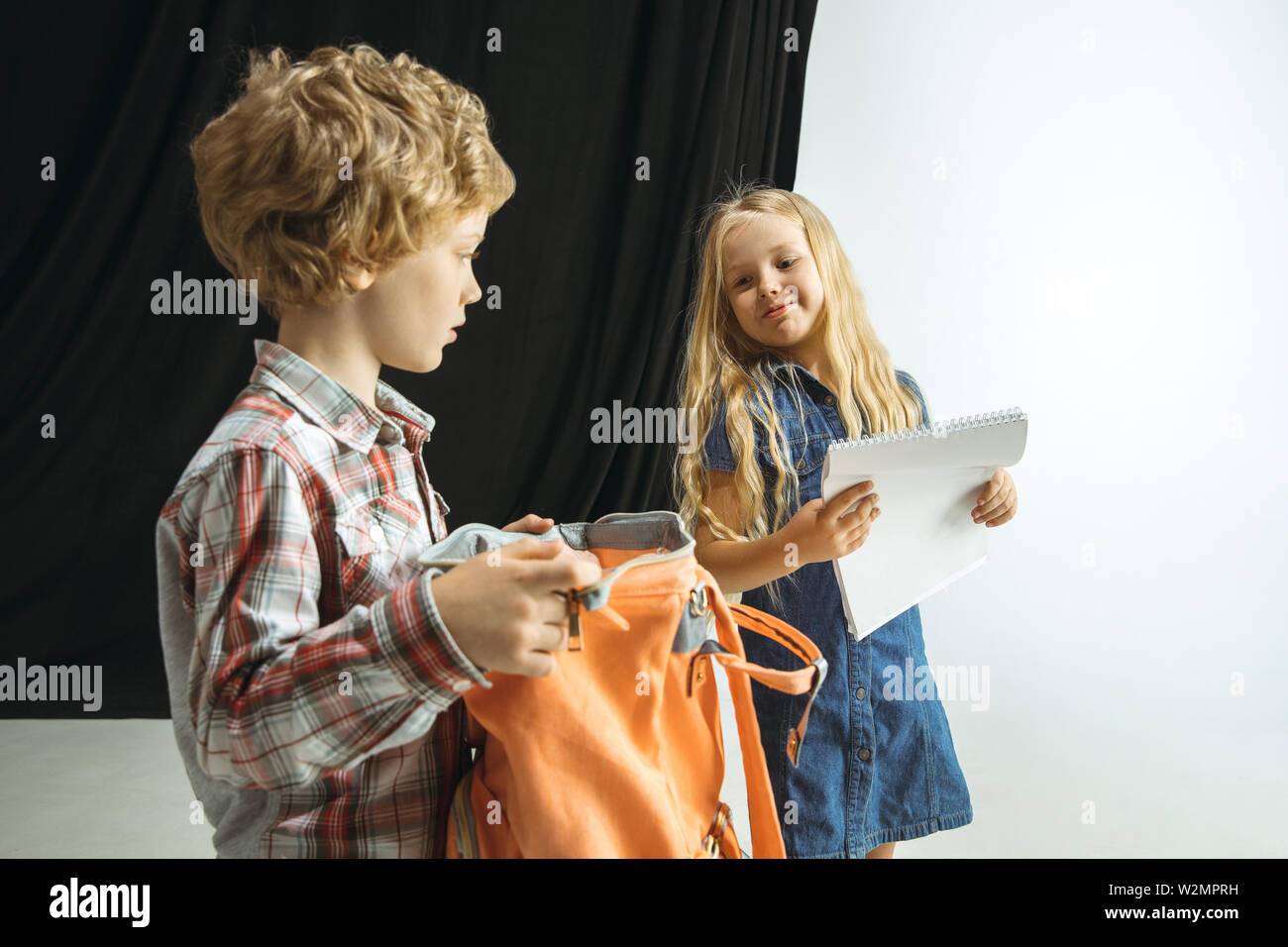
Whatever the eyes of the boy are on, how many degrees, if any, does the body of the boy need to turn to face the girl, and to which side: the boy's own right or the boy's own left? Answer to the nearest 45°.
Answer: approximately 45° to the boy's own left

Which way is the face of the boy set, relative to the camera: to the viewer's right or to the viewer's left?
to the viewer's right

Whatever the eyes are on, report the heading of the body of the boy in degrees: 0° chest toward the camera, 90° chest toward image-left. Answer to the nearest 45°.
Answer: approximately 270°
